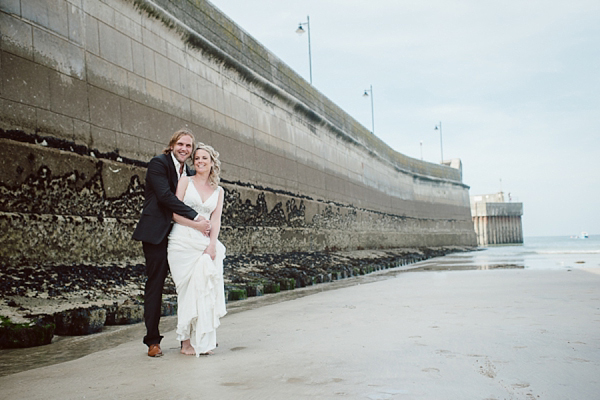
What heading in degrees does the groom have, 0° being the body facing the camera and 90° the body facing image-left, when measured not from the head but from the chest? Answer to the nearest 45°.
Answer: approximately 315°

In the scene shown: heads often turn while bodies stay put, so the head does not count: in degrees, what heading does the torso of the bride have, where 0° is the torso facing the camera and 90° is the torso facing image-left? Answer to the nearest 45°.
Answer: approximately 0°
